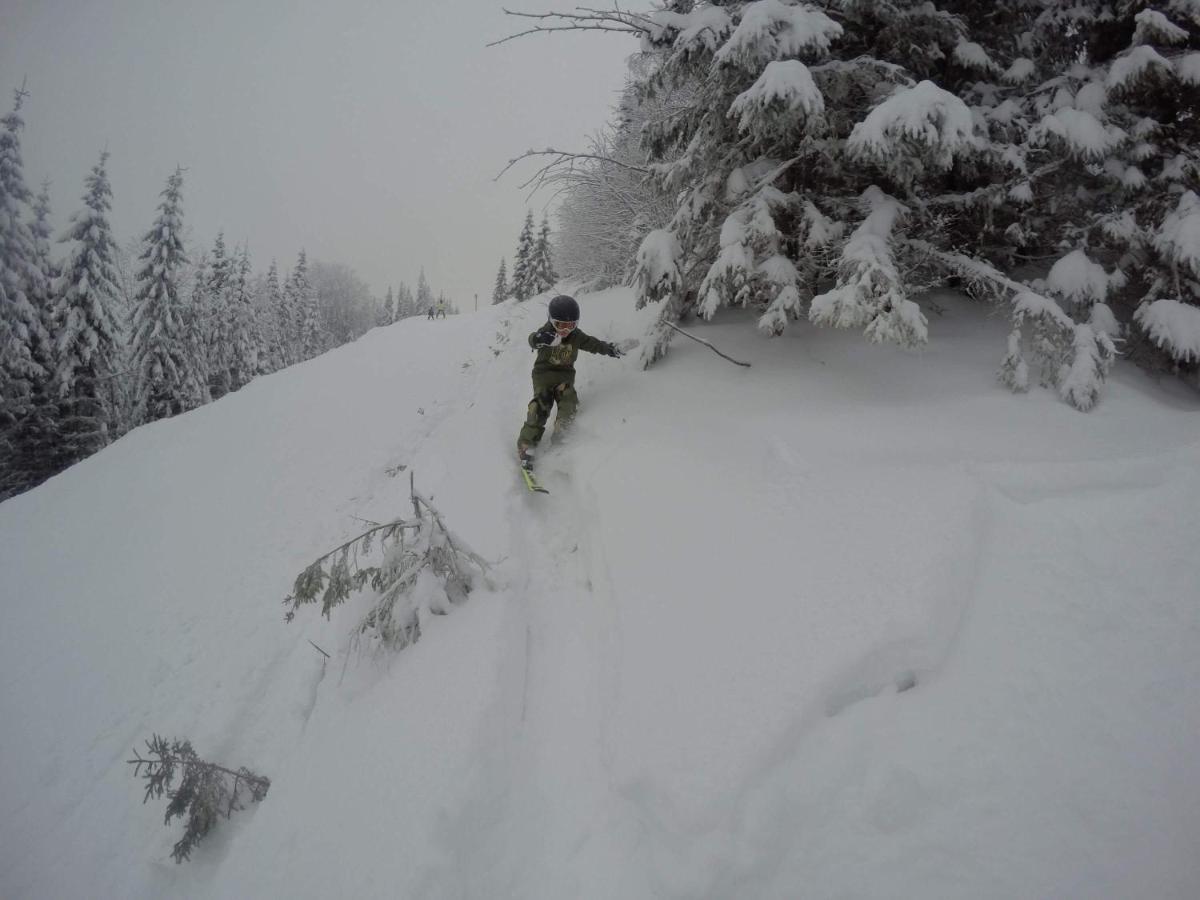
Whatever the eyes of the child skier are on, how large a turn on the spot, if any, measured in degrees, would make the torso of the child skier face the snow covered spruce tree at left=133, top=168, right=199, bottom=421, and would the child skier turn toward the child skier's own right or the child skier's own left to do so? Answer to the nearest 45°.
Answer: approximately 135° to the child skier's own right

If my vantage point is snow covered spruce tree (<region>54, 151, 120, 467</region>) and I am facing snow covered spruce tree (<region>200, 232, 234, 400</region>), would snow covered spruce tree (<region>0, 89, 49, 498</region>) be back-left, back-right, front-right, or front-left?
back-left

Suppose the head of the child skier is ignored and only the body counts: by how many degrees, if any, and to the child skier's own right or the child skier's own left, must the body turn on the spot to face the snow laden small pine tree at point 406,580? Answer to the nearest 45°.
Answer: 0° — they already face it

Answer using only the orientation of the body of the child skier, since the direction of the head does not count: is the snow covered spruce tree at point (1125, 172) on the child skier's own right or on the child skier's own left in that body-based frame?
on the child skier's own left

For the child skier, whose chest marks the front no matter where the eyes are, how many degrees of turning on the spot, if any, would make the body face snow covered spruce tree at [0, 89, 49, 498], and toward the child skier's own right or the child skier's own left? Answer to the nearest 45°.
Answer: approximately 135° to the child skier's own right

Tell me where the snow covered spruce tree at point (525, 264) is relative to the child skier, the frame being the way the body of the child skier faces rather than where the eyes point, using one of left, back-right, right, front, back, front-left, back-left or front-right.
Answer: back

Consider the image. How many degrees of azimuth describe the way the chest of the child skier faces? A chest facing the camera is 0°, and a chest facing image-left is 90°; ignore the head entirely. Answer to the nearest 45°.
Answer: approximately 0°

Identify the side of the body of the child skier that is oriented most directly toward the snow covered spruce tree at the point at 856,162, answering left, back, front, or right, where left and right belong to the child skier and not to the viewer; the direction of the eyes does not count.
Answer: left

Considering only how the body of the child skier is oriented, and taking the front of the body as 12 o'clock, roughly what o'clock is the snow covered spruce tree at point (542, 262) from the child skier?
The snow covered spruce tree is roughly at 6 o'clock from the child skier.
